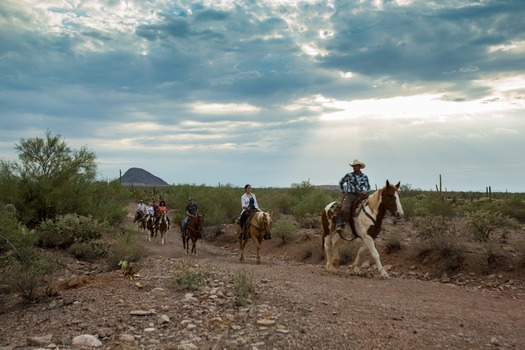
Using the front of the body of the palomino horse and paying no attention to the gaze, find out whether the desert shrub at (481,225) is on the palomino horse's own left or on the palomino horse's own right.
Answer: on the palomino horse's own left

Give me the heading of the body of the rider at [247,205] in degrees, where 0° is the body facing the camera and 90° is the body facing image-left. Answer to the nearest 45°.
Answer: approximately 315°

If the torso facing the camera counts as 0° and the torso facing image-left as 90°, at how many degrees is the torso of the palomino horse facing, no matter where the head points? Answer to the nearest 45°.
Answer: approximately 315°

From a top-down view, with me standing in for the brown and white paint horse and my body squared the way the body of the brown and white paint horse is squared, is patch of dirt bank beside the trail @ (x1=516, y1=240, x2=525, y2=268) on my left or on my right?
on my left

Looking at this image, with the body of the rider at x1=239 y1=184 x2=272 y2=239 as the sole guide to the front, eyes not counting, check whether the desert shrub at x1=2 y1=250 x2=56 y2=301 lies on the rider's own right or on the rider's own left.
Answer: on the rider's own right

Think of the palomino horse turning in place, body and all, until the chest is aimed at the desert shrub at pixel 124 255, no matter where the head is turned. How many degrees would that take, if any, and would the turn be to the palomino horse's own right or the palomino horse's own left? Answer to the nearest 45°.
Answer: approximately 90° to the palomino horse's own right

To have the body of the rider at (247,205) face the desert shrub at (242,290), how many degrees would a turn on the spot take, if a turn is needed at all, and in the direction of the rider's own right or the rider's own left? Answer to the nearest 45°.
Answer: approximately 45° to the rider's own right

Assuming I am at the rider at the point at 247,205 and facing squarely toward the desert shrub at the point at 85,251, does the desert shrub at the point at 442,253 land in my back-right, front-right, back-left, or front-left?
back-left

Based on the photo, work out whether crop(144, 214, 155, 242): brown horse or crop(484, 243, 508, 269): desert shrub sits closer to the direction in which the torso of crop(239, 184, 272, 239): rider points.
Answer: the desert shrub

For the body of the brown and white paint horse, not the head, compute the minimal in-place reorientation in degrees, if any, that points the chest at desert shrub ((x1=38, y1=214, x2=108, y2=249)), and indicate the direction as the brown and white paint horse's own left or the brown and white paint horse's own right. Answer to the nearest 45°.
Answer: approximately 135° to the brown and white paint horse's own right
